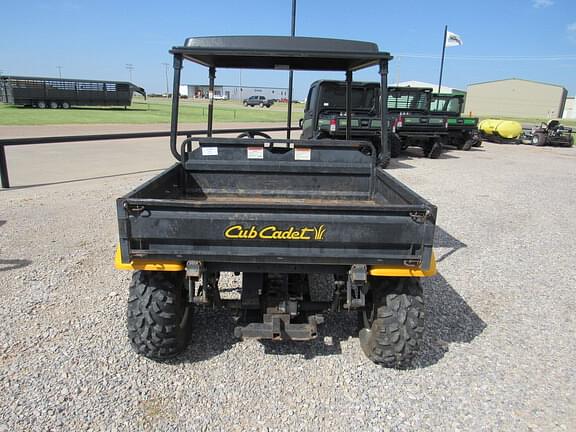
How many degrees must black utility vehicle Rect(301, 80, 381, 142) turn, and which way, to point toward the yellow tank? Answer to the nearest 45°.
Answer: approximately 45° to its right

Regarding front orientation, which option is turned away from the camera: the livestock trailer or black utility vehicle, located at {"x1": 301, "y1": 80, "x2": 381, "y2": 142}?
the black utility vehicle

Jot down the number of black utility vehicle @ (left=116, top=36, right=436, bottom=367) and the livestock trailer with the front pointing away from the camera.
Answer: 1

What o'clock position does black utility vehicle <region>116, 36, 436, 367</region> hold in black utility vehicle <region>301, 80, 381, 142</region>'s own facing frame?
black utility vehicle <region>116, 36, 436, 367</region> is roughly at 6 o'clock from black utility vehicle <region>301, 80, 381, 142</region>.

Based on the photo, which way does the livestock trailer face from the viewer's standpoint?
to the viewer's right

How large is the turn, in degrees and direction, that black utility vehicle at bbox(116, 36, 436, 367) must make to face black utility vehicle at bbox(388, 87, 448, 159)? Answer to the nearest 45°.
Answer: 0° — it already faces it

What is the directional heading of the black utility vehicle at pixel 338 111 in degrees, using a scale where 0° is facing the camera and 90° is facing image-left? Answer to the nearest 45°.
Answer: approximately 180°

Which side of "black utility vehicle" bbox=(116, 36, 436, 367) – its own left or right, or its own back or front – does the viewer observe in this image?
back

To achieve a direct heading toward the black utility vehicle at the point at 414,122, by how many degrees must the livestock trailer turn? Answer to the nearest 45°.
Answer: approximately 90° to its right
